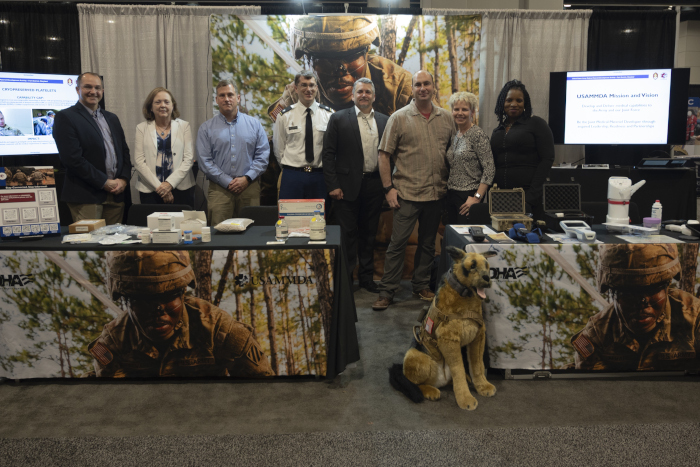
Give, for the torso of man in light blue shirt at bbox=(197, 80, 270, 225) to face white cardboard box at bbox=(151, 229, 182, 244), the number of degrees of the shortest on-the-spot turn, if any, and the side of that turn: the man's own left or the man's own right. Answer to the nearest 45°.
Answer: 0° — they already face it

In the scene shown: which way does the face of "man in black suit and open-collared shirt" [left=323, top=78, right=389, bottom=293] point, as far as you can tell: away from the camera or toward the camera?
toward the camera

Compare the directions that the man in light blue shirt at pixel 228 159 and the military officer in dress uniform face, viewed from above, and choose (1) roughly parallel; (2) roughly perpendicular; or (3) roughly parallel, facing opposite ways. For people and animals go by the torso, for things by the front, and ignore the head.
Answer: roughly parallel

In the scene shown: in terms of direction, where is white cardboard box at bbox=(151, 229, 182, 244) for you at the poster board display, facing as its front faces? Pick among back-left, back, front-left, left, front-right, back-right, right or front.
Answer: front-left

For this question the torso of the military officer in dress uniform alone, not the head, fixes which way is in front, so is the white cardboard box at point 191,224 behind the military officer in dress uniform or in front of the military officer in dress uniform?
in front

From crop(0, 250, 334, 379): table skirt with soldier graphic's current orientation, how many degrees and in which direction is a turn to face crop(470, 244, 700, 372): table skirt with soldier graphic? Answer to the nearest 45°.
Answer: approximately 90° to its left

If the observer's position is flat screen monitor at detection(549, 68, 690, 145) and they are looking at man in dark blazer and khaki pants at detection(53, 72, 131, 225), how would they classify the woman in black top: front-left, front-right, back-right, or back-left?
front-left

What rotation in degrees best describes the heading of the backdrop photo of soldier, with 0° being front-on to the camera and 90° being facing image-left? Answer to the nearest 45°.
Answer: approximately 0°

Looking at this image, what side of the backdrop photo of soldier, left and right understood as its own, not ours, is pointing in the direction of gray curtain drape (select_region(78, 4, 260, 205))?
right

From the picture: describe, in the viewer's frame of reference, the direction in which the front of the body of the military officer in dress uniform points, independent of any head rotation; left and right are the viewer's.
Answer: facing the viewer

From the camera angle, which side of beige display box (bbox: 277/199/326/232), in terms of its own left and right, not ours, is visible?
front

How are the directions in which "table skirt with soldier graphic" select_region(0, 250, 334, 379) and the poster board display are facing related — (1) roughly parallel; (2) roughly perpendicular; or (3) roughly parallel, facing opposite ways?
roughly parallel

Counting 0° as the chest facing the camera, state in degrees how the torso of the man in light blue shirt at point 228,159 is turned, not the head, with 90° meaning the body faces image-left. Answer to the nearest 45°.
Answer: approximately 0°

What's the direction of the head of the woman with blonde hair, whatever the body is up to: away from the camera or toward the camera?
toward the camera

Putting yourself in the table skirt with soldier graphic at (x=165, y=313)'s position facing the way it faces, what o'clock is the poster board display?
The poster board display is roughly at 4 o'clock from the table skirt with soldier graphic.

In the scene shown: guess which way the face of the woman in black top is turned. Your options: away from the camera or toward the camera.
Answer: toward the camera
